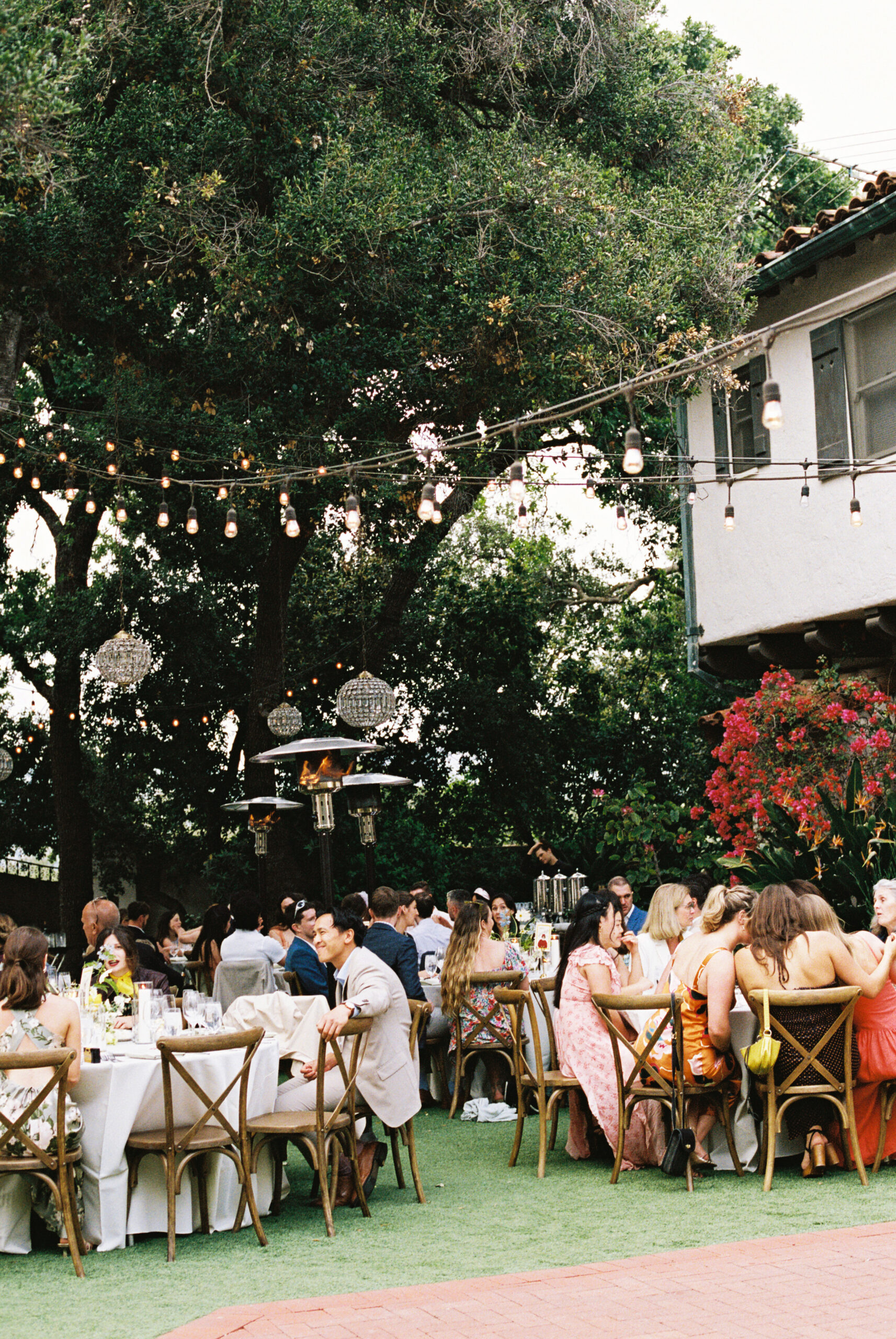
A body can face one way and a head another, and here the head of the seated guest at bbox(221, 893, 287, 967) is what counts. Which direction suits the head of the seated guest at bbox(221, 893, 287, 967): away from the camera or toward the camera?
away from the camera

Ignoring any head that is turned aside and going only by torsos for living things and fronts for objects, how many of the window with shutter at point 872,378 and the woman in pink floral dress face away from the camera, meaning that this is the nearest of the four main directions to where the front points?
0

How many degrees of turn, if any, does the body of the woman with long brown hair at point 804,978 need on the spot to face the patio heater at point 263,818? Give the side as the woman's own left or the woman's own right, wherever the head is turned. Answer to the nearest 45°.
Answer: approximately 45° to the woman's own left

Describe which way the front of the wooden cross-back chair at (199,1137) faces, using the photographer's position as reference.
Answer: facing away from the viewer and to the left of the viewer

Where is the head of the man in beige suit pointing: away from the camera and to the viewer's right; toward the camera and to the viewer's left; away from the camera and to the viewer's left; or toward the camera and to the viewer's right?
toward the camera and to the viewer's left

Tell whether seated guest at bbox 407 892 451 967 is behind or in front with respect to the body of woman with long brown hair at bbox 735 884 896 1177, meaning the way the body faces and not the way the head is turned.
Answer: in front

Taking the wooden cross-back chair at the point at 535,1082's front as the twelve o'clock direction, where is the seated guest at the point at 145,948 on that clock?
The seated guest is roughly at 9 o'clock from the wooden cross-back chair.

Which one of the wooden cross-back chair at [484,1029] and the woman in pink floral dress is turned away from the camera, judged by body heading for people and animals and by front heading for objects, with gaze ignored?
the wooden cross-back chair

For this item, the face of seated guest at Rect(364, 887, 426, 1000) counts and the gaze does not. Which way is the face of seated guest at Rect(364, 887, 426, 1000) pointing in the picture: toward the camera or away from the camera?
away from the camera

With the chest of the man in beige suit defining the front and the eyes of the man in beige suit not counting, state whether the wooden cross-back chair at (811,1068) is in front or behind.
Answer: behind

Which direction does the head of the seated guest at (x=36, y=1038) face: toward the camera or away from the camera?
away from the camera

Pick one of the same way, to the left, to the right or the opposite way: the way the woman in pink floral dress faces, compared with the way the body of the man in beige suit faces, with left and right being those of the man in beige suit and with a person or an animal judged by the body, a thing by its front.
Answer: the opposite way

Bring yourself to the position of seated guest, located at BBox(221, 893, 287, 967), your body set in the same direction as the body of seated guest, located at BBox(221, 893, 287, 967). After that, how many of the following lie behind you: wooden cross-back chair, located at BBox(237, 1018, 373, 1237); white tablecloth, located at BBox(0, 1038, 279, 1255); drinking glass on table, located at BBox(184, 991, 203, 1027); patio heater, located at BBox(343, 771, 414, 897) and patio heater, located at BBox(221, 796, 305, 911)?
3

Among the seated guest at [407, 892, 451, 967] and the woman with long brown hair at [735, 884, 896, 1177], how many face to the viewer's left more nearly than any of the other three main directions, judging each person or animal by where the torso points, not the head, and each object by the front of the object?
0

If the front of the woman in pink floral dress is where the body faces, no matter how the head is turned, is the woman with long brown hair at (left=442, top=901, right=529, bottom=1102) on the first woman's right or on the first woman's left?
on the first woman's left
